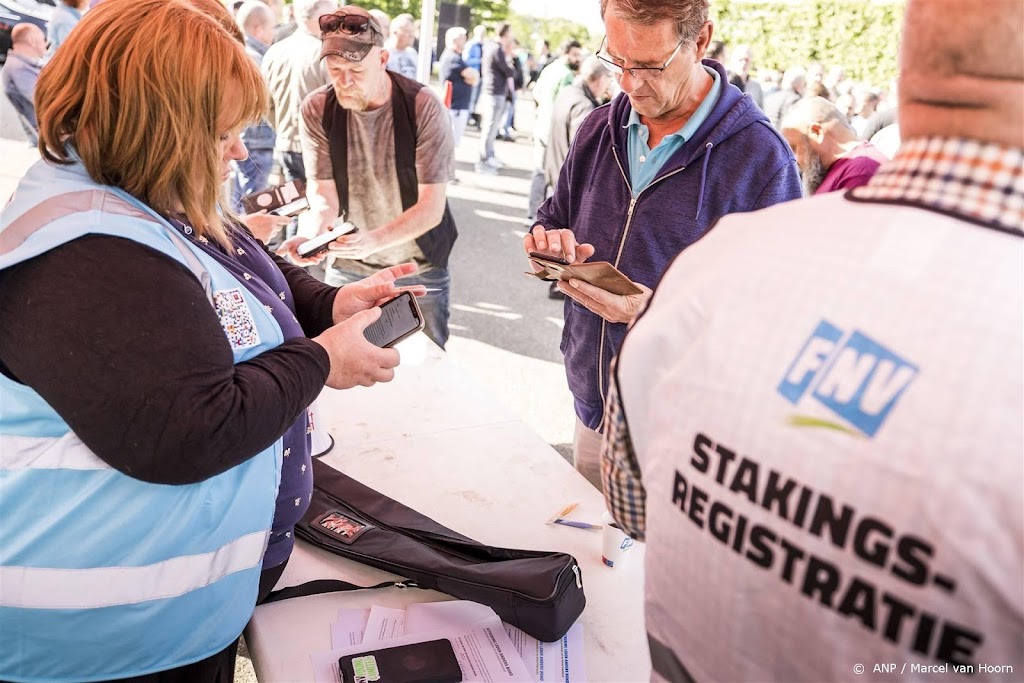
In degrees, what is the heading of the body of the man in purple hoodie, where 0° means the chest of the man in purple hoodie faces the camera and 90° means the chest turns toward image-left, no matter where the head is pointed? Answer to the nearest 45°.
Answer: approximately 45°

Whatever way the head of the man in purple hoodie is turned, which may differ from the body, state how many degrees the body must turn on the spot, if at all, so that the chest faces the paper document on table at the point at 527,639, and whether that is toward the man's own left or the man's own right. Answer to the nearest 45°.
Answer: approximately 45° to the man's own left

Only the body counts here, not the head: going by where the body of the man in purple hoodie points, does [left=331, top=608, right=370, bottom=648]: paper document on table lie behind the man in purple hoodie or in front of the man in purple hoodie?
in front

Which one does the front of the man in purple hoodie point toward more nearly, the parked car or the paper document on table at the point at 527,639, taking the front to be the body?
the paper document on table

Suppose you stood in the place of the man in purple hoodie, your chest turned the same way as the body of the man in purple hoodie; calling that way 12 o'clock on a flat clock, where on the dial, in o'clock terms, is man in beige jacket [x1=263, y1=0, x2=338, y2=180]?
The man in beige jacket is roughly at 3 o'clock from the man in purple hoodie.

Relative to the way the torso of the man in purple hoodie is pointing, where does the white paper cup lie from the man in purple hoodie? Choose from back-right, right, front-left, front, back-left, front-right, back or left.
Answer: front-left

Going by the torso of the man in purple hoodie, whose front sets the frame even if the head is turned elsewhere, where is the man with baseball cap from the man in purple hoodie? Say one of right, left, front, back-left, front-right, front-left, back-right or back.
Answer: right

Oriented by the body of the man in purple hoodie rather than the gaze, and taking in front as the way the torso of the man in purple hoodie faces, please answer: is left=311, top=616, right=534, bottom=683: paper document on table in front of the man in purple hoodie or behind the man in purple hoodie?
in front
